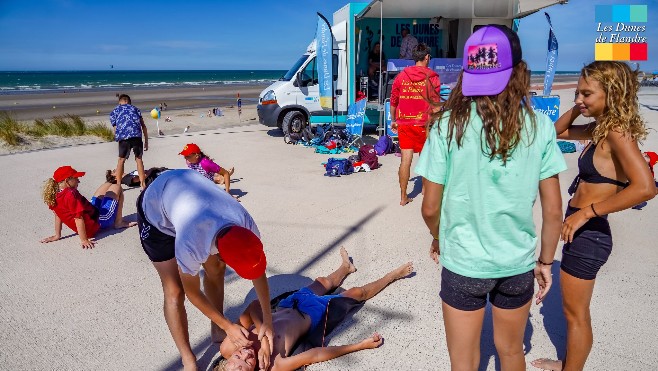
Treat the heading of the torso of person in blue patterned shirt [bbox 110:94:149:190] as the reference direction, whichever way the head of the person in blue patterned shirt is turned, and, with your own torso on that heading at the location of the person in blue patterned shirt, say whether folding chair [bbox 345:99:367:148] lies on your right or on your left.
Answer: on your right

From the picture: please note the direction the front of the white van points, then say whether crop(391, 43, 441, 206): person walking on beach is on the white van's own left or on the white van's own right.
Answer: on the white van's own left

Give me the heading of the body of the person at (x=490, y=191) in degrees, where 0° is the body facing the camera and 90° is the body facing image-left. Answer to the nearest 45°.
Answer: approximately 180°

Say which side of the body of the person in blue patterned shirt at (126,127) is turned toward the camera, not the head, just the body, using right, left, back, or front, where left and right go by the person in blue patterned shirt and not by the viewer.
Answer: back

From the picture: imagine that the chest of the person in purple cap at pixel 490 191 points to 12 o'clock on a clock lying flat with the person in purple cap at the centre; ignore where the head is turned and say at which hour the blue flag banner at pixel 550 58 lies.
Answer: The blue flag banner is roughly at 12 o'clock from the person in purple cap.

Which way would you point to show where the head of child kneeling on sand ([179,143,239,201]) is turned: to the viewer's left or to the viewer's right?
to the viewer's left

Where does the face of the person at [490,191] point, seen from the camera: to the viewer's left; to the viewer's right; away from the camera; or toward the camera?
away from the camera

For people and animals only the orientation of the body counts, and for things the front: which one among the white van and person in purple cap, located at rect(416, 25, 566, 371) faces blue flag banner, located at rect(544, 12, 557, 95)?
the person in purple cap

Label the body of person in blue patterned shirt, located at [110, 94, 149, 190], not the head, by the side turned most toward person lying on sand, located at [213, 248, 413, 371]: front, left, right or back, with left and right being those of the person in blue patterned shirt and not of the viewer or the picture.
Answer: back

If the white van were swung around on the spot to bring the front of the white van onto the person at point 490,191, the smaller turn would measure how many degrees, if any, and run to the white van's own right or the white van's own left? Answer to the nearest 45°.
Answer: approximately 45° to the white van's own left

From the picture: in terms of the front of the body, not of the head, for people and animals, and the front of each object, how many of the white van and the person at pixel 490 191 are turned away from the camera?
1

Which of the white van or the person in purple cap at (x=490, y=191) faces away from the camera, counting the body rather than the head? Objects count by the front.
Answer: the person in purple cap

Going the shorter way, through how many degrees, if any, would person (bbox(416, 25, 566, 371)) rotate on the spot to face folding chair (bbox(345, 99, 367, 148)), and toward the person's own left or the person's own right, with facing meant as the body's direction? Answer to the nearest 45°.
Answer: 0° — they already face it
